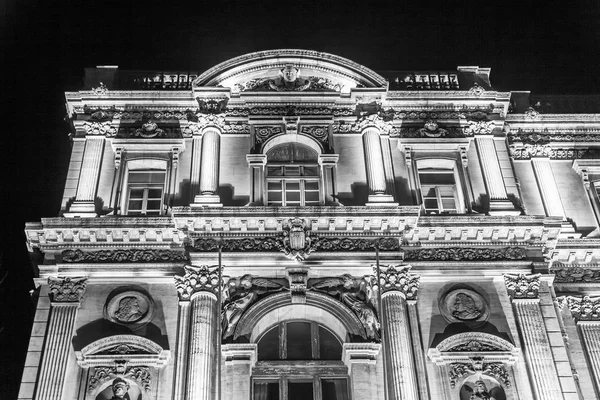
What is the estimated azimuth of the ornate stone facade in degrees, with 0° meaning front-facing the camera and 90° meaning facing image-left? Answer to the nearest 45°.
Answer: approximately 0°
